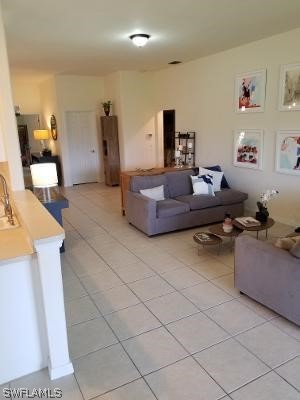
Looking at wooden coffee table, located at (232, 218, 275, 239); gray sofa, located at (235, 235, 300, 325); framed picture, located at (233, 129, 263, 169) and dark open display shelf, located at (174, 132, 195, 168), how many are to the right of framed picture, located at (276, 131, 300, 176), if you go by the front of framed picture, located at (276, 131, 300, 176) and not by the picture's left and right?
2

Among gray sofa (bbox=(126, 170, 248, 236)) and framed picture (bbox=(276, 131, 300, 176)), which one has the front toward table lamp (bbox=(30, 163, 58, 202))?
the framed picture

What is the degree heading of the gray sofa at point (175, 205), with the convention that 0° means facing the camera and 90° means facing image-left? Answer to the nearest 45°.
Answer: approximately 315°

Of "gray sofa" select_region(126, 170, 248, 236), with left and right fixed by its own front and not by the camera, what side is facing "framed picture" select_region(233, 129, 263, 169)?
left
